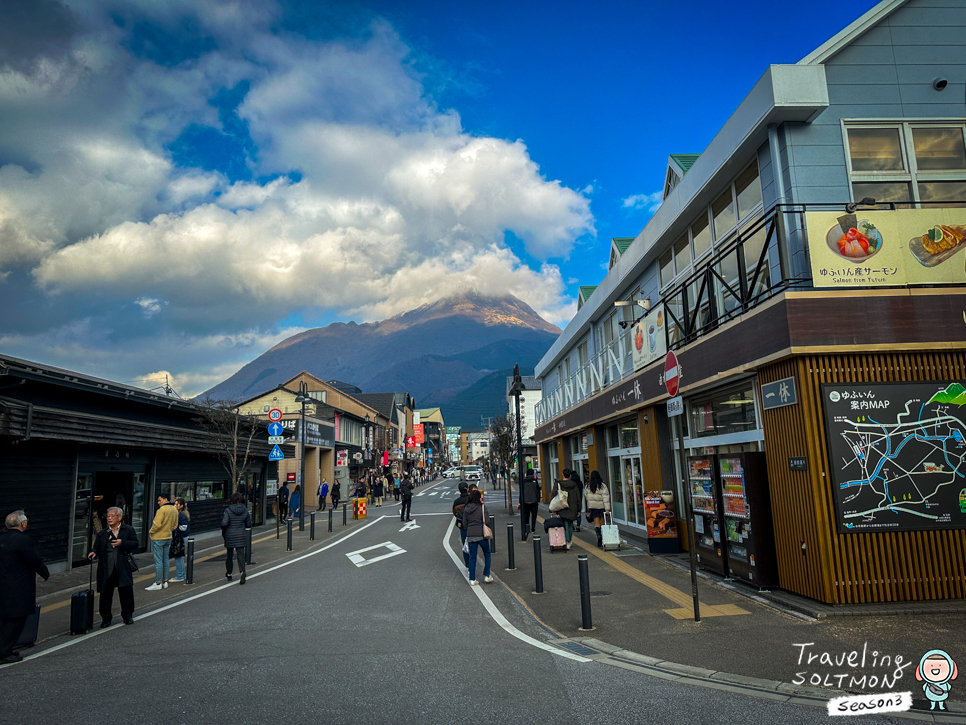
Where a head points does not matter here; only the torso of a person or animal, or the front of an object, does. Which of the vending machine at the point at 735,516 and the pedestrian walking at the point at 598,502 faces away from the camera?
the pedestrian walking

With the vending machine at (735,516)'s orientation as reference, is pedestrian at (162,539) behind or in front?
in front

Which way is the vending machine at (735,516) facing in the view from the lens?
facing the viewer and to the left of the viewer

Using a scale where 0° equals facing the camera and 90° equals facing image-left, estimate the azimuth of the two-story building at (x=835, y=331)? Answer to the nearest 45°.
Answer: approximately 45°

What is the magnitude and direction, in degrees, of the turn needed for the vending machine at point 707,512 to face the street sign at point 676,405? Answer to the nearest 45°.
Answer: approximately 45° to its left

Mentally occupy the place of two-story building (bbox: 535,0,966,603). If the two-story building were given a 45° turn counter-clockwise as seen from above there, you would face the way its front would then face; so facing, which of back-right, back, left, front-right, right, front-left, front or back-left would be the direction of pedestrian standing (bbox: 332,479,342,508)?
back-right

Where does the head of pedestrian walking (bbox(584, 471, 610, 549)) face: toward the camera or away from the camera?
away from the camera

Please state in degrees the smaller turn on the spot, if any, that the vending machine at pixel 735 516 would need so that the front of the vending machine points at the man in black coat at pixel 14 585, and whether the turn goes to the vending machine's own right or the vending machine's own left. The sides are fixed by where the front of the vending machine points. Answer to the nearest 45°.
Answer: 0° — it already faces them

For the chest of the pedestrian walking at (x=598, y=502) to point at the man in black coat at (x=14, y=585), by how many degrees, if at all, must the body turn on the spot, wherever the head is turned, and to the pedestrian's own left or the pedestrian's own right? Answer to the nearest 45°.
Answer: approximately 135° to the pedestrian's own left

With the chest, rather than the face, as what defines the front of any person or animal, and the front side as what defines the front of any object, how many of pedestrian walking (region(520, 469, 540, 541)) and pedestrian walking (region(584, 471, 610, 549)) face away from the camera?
2

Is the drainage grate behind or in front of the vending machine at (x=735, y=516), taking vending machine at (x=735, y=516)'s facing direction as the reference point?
in front

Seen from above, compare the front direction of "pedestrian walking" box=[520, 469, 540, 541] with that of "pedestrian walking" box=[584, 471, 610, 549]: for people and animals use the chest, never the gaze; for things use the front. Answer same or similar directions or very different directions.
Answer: same or similar directions

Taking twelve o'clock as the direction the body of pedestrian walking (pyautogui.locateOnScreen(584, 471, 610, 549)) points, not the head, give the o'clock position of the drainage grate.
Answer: The drainage grate is roughly at 6 o'clock from the pedestrian walking.

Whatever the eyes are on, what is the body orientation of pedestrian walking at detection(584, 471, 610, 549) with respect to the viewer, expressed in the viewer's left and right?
facing away from the viewer

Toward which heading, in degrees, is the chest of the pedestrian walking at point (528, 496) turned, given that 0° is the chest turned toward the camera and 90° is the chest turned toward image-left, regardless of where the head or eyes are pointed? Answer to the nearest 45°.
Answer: approximately 180°

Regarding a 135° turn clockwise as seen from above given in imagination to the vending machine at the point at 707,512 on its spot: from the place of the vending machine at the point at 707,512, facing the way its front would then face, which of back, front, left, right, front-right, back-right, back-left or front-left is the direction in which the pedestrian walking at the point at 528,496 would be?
front-left
